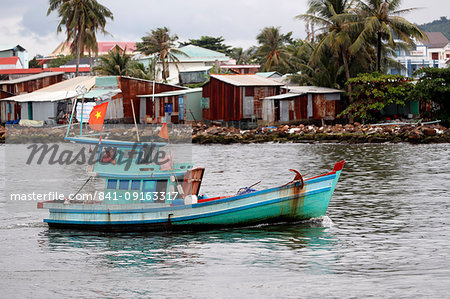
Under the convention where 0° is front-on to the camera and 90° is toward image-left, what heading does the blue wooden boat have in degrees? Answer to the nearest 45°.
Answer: approximately 270°

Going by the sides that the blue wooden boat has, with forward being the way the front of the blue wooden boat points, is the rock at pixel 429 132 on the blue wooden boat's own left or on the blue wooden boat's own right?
on the blue wooden boat's own left
